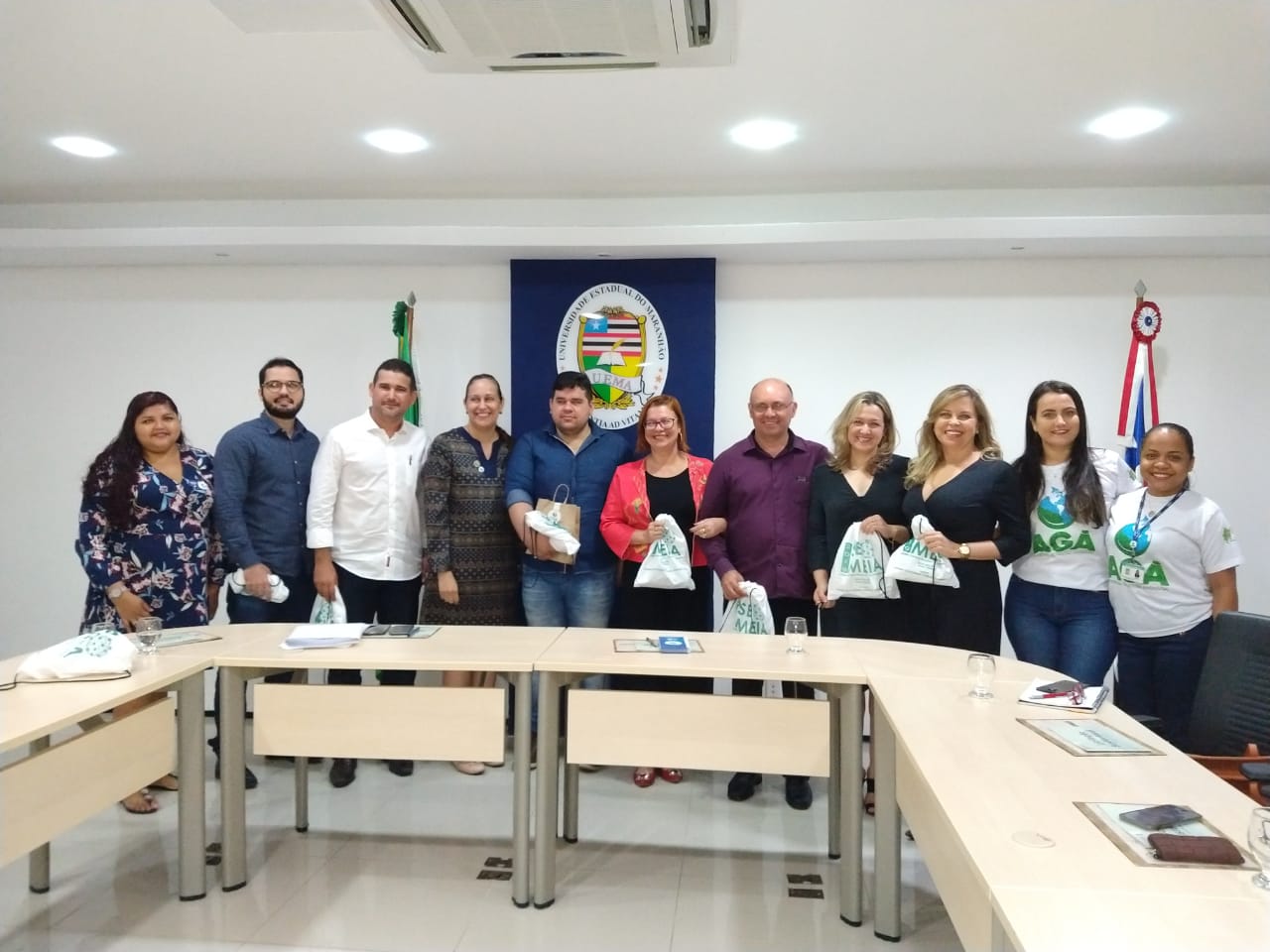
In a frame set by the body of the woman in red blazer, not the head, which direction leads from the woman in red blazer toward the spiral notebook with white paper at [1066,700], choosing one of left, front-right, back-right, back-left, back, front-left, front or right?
front-left

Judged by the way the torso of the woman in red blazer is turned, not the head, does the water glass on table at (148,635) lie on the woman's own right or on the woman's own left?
on the woman's own right

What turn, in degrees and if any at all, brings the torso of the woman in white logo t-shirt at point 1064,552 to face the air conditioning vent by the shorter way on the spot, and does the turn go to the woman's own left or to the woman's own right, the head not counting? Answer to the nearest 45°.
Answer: approximately 45° to the woman's own right

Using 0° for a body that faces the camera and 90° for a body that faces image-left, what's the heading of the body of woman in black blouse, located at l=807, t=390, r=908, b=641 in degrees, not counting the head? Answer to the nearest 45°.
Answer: approximately 0°

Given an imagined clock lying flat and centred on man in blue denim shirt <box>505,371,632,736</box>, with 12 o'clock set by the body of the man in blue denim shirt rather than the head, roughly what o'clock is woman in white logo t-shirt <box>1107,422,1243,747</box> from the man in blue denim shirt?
The woman in white logo t-shirt is roughly at 10 o'clock from the man in blue denim shirt.
